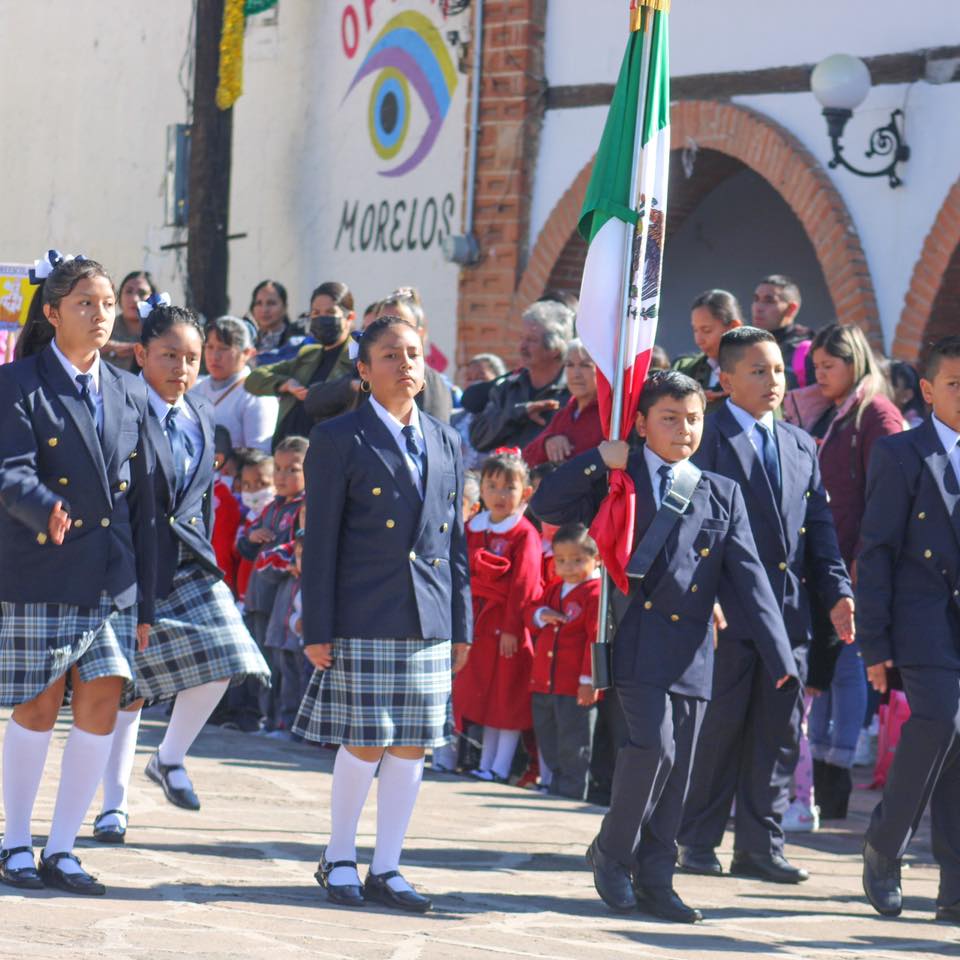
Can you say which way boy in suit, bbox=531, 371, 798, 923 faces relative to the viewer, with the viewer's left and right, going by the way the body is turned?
facing the viewer and to the right of the viewer

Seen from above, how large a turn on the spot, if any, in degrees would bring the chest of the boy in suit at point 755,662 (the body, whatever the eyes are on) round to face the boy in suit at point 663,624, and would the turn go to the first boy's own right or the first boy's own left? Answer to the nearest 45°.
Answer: approximately 45° to the first boy's own right

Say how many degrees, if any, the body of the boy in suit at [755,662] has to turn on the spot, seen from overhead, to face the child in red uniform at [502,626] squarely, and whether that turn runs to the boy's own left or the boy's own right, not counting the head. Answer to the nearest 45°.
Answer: approximately 180°

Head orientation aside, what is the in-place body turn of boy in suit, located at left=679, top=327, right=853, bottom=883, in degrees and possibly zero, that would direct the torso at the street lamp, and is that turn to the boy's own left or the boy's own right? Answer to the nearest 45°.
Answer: approximately 135° to the boy's own left

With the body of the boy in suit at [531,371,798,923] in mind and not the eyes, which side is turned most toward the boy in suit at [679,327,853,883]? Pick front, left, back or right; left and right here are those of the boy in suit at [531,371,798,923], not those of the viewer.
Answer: left

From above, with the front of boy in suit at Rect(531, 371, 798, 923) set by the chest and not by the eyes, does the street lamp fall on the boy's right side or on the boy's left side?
on the boy's left side

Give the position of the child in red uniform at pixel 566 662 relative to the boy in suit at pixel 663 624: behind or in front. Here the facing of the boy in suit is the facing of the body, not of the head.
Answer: behind

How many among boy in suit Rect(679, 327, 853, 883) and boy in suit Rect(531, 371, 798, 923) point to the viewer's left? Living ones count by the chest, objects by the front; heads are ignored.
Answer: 0

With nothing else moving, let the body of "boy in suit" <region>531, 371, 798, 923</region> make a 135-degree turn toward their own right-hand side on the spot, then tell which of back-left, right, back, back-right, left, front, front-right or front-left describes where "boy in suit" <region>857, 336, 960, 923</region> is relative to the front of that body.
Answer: back
